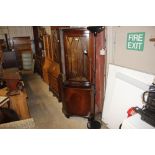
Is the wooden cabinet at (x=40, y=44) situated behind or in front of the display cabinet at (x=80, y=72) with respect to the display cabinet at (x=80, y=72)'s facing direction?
behind

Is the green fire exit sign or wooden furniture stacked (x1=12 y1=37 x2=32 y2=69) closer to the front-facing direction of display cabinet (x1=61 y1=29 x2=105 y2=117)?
the green fire exit sign

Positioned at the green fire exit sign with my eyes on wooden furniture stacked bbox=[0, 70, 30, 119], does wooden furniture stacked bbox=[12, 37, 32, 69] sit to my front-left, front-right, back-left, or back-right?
front-right

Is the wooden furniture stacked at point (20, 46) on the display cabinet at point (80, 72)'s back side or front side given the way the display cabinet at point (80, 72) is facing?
on the back side

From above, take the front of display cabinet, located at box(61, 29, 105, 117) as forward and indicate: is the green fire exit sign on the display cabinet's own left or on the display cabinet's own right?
on the display cabinet's own left

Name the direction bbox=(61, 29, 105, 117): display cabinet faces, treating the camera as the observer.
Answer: facing the viewer

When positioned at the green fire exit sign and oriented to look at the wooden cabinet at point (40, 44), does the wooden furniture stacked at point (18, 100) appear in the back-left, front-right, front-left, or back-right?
front-left

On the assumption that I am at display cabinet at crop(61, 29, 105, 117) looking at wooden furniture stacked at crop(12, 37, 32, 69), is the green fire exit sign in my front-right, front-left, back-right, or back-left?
back-right

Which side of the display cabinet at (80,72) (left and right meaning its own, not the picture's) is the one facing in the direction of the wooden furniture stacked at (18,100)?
right
